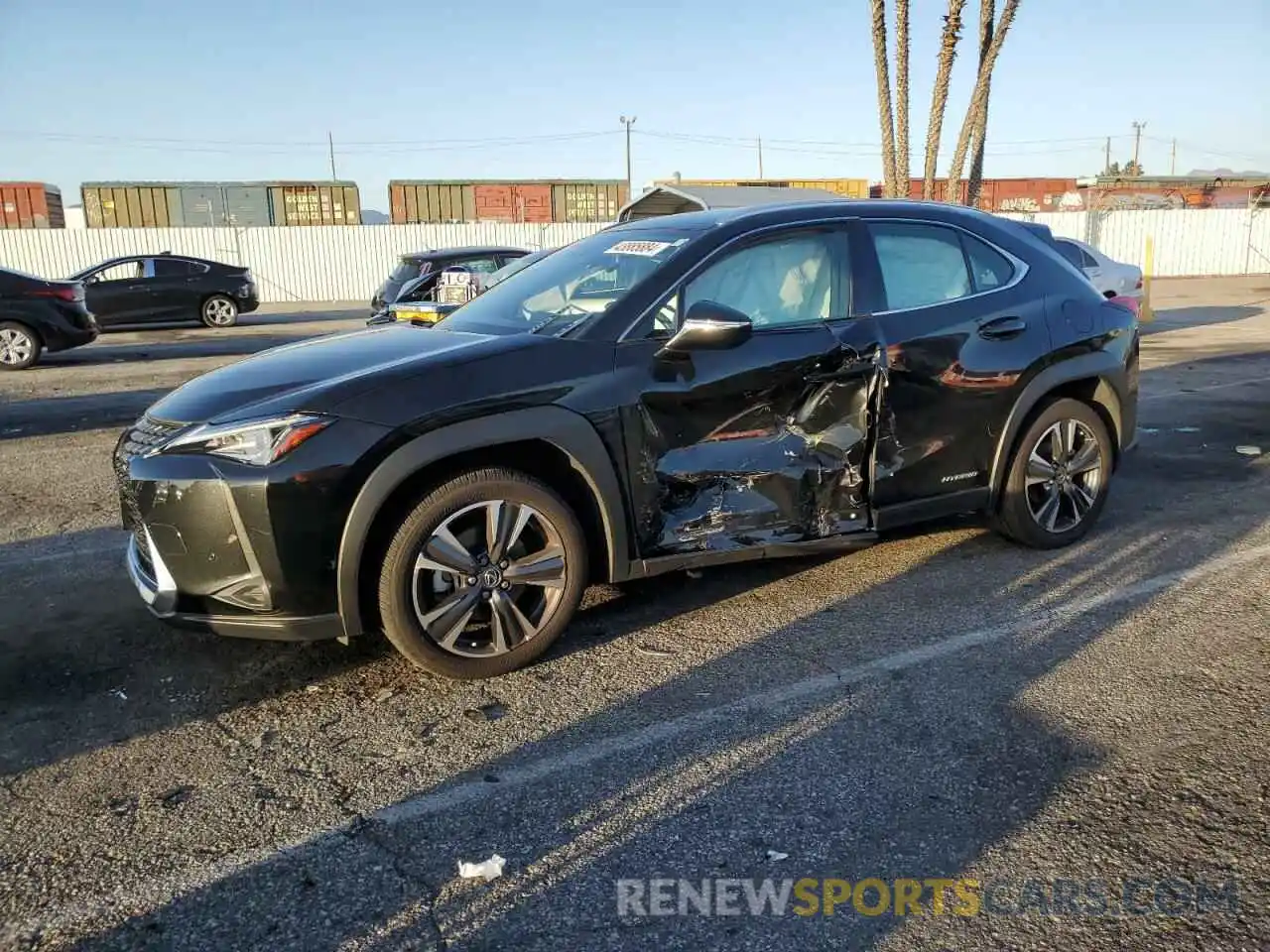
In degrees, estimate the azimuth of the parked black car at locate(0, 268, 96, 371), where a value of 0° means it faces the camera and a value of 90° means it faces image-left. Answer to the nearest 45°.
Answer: approximately 90°

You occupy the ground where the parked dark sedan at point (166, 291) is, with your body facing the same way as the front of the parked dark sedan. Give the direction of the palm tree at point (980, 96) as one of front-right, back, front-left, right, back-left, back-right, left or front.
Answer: back

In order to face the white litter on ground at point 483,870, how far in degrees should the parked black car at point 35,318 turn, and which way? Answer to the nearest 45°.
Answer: approximately 90° to its left

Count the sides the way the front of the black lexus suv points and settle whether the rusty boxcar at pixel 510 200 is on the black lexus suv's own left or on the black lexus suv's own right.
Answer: on the black lexus suv's own right

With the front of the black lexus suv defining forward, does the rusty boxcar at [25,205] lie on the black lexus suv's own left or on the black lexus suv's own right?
on the black lexus suv's own right

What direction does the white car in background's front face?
to the viewer's left

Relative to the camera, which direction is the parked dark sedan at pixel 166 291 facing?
to the viewer's left

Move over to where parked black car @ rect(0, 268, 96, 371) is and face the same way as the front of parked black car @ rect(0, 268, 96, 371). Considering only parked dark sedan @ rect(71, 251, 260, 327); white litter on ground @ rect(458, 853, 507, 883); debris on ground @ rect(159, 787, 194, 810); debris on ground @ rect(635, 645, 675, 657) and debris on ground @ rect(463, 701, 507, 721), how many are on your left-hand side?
4
